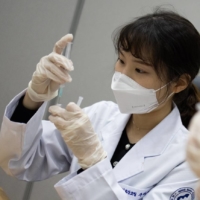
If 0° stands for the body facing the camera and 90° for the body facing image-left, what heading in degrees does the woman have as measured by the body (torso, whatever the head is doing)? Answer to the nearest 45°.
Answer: approximately 45°

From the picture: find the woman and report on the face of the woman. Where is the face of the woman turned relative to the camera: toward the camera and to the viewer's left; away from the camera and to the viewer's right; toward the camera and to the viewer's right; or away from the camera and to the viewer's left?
toward the camera and to the viewer's left
